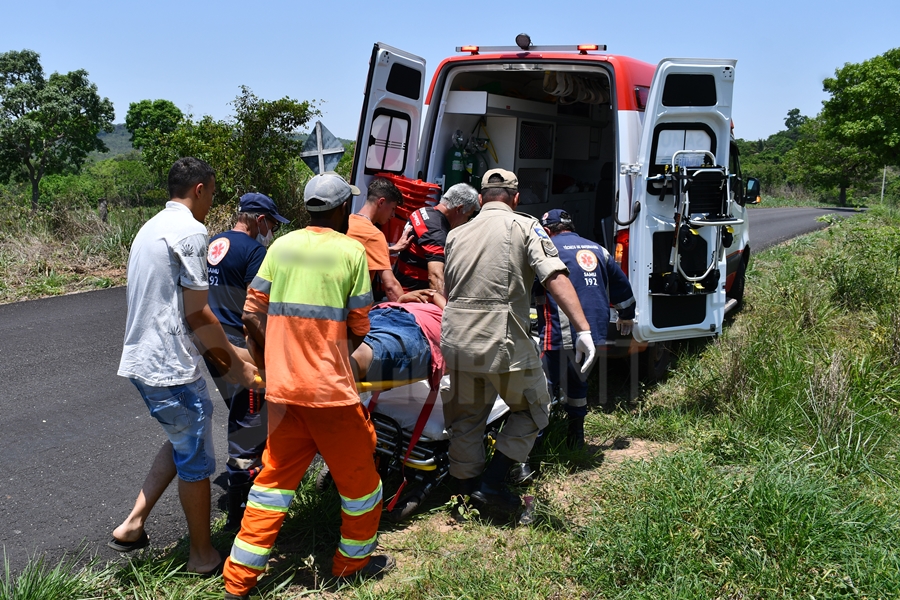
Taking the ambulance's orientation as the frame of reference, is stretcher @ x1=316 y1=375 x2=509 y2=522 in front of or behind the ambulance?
behind

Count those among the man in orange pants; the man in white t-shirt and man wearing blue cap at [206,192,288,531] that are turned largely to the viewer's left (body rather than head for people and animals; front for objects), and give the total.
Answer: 0

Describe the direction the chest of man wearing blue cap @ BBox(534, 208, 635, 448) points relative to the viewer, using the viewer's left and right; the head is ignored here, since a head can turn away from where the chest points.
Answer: facing away from the viewer and to the left of the viewer

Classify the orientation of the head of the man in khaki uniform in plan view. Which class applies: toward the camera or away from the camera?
away from the camera

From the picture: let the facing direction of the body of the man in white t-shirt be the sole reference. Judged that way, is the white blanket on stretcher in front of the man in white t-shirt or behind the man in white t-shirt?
in front

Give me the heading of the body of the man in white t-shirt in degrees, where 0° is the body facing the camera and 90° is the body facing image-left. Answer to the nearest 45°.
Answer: approximately 225°
